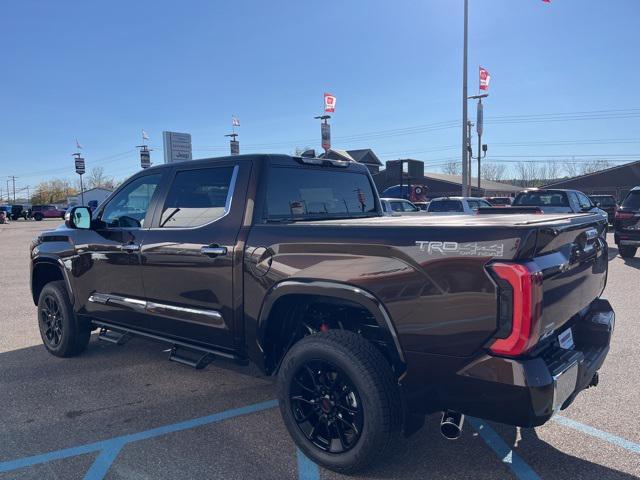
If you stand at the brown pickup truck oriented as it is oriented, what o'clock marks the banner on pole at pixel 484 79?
The banner on pole is roughly at 2 o'clock from the brown pickup truck.

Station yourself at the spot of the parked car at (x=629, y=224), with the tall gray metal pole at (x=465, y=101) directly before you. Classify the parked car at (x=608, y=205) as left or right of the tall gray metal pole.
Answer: right

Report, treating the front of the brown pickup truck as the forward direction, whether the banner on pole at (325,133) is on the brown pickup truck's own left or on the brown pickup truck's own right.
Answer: on the brown pickup truck's own right

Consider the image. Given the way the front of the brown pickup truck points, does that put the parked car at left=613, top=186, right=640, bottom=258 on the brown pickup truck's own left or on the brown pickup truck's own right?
on the brown pickup truck's own right

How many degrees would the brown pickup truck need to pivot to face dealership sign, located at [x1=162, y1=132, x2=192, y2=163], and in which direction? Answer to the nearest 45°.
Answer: approximately 45° to its right

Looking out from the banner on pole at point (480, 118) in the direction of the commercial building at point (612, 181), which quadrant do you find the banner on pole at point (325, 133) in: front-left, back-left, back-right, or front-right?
back-left

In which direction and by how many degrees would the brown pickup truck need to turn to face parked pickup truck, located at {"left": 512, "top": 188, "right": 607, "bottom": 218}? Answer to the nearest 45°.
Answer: approximately 90° to its right

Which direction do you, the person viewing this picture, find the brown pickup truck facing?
facing away from the viewer and to the left of the viewer

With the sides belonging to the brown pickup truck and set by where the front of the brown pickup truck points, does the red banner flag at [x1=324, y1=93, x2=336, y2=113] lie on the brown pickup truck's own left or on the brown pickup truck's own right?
on the brown pickup truck's own right

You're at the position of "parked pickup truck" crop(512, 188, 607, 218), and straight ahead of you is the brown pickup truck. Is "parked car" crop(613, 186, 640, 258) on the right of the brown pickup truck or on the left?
left

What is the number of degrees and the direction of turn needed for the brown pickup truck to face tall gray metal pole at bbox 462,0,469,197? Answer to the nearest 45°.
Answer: approximately 45° to its right

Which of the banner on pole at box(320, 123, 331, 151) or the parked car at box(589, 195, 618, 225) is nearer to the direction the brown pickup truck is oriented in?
the banner on pole

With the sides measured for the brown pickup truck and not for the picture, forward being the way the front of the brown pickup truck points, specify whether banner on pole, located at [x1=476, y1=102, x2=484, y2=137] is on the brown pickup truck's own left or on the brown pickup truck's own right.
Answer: on the brown pickup truck's own right
